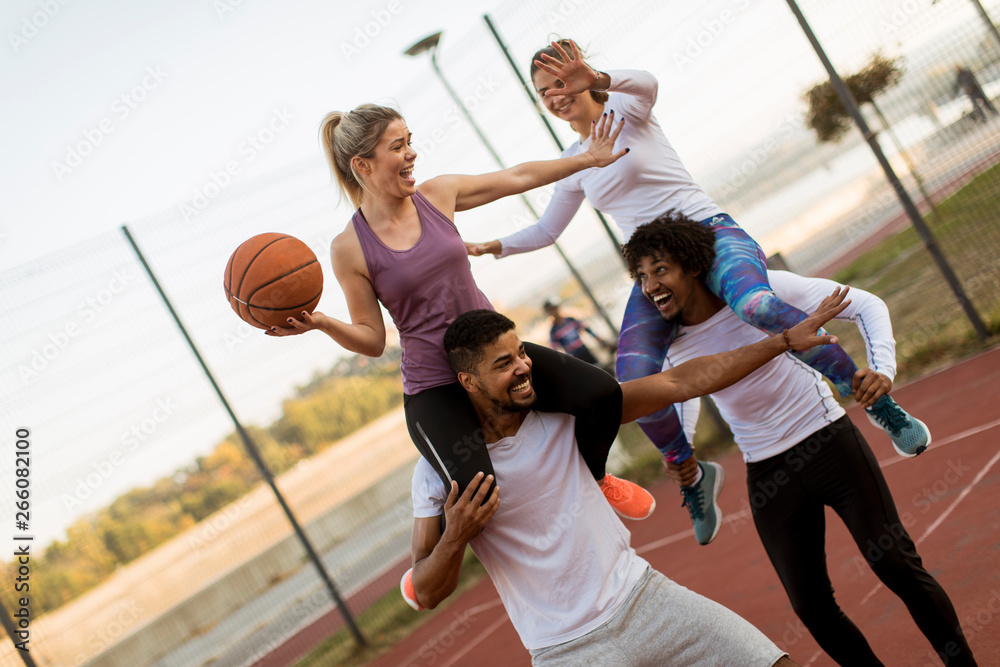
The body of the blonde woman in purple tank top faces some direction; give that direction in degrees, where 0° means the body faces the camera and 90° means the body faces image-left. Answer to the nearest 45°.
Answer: approximately 315°

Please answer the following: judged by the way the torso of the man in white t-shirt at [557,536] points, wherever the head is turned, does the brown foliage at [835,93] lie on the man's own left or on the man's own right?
on the man's own left

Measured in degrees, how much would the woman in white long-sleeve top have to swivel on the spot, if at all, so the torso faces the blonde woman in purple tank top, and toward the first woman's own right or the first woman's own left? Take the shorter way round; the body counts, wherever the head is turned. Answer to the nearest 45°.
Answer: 0° — they already face them

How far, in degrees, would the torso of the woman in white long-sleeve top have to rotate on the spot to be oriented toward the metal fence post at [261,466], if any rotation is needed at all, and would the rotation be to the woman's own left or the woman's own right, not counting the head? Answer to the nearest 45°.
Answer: approximately 90° to the woman's own right

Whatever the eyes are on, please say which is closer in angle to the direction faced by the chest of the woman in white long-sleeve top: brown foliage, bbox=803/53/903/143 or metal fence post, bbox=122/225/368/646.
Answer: the metal fence post

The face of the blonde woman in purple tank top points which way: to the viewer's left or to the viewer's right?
to the viewer's right

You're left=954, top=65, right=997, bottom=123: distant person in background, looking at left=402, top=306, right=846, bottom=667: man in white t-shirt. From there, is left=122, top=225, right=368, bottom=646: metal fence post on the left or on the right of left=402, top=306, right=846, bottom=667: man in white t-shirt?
right

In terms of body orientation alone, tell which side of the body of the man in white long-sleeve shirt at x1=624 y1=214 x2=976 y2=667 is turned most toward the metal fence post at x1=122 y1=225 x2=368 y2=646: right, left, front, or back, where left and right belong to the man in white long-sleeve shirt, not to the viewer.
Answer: right

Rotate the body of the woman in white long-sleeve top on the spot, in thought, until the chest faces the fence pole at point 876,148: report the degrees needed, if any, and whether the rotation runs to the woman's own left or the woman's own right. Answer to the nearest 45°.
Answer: approximately 180°
